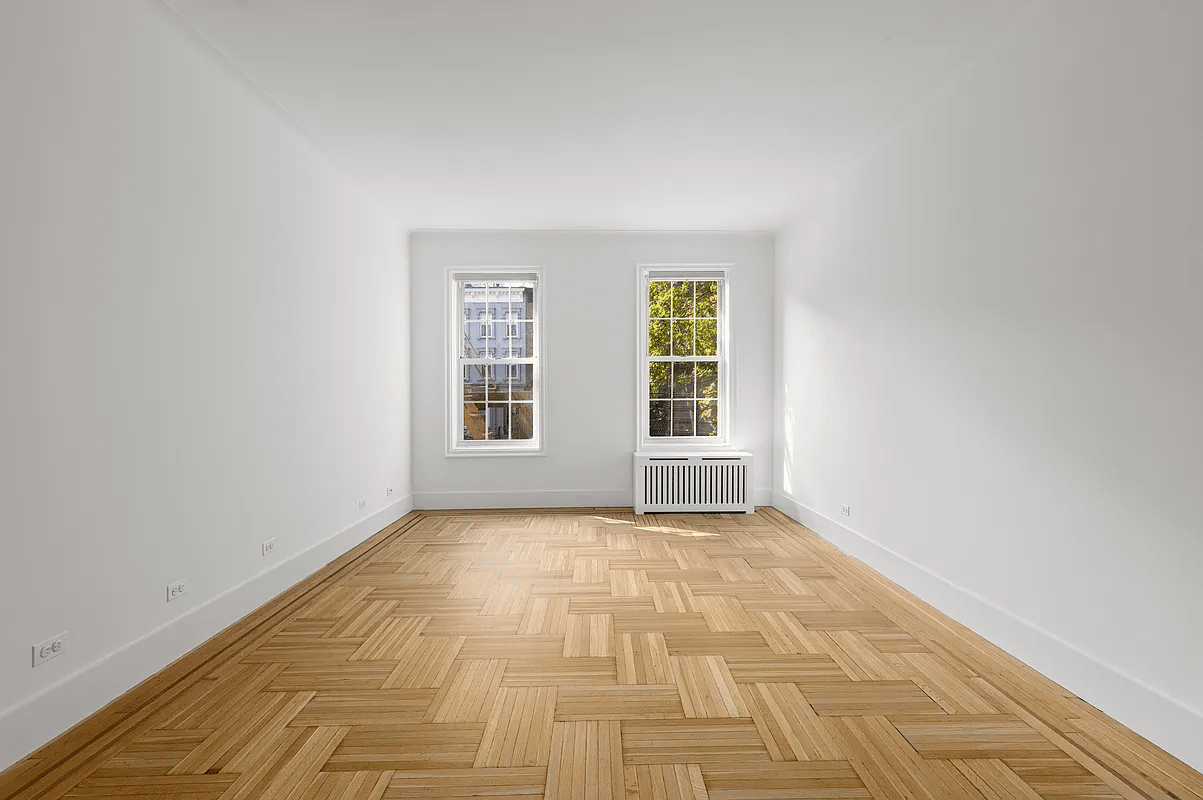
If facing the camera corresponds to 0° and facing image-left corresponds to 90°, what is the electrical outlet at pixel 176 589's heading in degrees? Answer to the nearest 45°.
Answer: approximately 315°

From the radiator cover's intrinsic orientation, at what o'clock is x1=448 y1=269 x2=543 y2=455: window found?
The window is roughly at 3 o'clock from the radiator cover.

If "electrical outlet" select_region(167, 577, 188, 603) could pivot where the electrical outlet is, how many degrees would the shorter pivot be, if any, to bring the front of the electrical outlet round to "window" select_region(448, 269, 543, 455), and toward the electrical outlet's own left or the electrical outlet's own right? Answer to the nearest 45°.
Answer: approximately 90° to the electrical outlet's own left

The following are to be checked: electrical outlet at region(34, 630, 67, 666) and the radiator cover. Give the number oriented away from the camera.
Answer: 0

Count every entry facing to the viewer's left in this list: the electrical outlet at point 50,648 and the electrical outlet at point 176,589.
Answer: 0

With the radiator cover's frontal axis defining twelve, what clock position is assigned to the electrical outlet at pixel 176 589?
The electrical outlet is roughly at 1 o'clock from the radiator cover.

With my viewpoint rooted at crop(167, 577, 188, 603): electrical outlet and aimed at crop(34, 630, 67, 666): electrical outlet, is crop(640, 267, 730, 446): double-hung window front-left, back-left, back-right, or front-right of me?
back-left

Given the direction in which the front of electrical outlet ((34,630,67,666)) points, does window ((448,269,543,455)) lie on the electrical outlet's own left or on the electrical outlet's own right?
on the electrical outlet's own left

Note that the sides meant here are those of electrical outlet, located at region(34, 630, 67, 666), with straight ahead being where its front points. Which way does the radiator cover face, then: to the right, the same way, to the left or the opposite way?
to the right

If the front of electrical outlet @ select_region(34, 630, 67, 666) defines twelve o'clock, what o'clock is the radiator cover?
The radiator cover is roughly at 10 o'clock from the electrical outlet.

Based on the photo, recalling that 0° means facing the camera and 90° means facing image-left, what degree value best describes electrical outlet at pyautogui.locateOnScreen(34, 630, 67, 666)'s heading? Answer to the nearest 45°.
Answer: approximately 315°

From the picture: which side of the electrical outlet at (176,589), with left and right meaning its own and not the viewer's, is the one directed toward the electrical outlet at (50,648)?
right

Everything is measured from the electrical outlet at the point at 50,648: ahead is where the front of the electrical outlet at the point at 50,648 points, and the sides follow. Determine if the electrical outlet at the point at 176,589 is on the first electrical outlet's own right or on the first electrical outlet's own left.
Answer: on the first electrical outlet's own left
